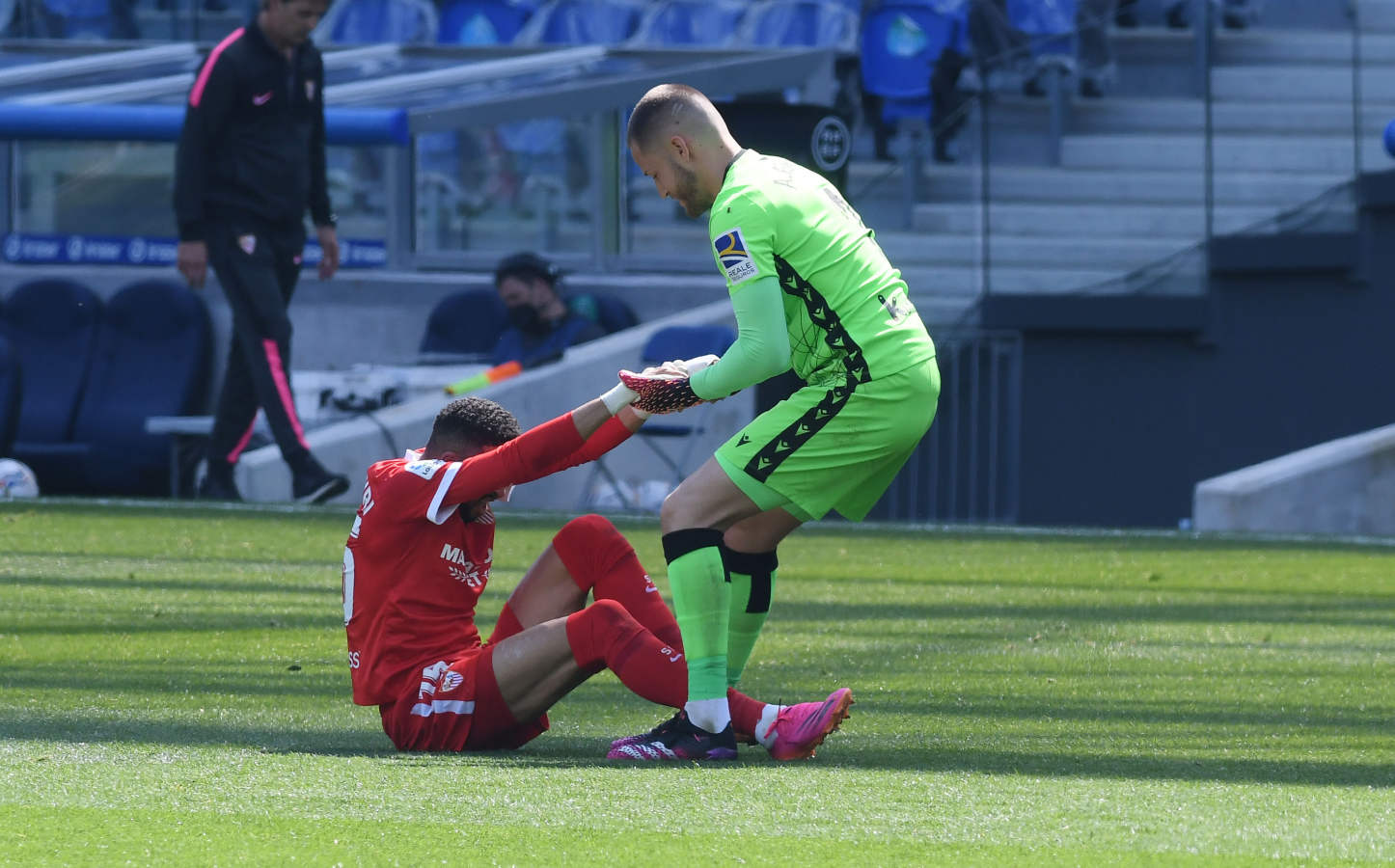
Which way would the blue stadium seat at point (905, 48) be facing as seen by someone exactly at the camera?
facing the viewer

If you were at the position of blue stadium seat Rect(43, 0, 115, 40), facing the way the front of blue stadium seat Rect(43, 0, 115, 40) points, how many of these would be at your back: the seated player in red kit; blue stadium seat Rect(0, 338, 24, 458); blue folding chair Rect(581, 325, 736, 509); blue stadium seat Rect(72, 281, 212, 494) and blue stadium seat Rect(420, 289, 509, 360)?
0

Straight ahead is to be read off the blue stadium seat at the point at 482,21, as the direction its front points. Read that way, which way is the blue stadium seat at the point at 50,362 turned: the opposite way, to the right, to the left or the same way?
the same way

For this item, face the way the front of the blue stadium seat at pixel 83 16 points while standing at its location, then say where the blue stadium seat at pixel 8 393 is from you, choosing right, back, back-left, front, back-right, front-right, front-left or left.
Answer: front

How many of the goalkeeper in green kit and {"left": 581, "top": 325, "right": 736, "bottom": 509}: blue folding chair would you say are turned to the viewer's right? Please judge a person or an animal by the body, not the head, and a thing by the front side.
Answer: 0

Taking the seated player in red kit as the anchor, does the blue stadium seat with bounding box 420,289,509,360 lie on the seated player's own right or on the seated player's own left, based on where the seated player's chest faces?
on the seated player's own left

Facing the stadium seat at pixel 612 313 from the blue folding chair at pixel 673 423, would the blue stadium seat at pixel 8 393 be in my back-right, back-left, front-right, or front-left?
front-left

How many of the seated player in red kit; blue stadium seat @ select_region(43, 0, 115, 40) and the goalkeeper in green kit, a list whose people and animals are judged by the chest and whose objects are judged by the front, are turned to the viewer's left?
1

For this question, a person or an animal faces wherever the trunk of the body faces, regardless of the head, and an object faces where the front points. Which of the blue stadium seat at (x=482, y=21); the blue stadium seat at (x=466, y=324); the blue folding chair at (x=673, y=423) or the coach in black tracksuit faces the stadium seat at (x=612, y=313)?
the blue stadium seat at (x=482, y=21)

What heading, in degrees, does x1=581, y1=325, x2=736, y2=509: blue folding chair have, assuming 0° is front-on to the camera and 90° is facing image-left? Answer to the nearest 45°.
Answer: approximately 45°

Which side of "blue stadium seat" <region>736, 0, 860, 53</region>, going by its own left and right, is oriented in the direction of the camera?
front

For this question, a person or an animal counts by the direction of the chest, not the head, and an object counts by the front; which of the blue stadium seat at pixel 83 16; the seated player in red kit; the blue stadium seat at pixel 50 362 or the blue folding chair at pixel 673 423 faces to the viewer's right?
the seated player in red kit

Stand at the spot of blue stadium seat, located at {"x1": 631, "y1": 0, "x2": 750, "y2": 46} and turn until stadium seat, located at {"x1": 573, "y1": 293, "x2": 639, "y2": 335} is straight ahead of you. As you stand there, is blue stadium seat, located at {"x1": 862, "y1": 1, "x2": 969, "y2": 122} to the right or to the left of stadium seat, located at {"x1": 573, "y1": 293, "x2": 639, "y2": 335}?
left

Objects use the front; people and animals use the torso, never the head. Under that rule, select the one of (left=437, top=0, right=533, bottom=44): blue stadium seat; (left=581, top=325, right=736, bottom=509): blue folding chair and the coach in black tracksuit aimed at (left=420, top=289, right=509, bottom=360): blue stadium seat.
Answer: (left=437, top=0, right=533, bottom=44): blue stadium seat

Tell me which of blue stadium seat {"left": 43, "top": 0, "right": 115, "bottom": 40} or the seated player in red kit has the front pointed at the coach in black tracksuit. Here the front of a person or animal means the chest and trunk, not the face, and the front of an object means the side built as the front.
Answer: the blue stadium seat

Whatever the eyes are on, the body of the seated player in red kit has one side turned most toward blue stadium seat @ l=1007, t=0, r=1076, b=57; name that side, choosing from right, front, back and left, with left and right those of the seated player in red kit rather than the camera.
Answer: left

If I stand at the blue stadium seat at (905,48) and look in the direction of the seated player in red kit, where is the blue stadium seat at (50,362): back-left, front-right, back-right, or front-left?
front-right

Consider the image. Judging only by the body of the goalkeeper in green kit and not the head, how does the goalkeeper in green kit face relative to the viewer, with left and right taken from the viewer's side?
facing to the left of the viewer

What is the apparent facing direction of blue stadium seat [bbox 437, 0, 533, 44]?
toward the camera

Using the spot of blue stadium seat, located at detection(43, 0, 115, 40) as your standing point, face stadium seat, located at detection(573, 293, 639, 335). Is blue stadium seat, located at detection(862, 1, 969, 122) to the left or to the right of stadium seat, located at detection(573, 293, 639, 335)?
left
